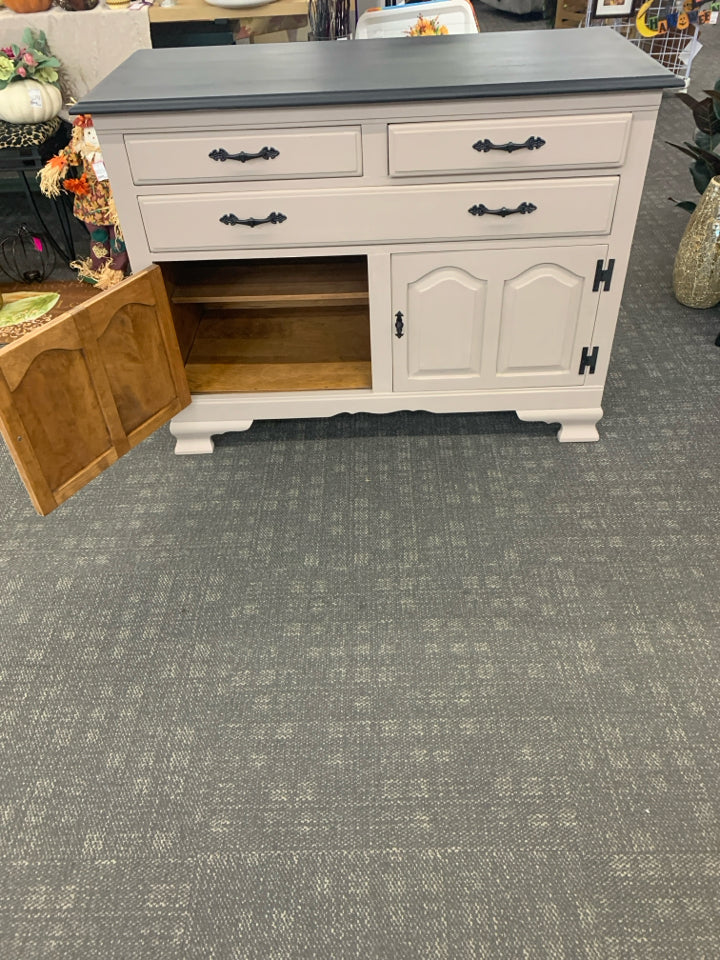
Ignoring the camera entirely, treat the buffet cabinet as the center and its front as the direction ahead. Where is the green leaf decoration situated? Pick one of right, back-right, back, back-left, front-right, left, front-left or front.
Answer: back-right

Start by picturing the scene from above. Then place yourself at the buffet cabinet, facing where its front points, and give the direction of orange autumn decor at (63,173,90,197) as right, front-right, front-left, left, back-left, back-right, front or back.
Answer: back-right

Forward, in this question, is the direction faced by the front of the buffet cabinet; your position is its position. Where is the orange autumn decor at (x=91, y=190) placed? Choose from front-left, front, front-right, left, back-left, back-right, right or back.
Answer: back-right

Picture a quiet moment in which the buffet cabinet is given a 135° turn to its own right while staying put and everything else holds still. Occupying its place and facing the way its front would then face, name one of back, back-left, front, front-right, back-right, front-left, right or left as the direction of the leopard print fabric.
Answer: front

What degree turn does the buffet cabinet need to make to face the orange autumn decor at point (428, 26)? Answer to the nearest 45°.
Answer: approximately 180°

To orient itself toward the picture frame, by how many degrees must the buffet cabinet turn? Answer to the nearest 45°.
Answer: approximately 135° to its left

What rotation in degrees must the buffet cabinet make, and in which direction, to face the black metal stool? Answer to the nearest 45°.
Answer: approximately 135° to its right

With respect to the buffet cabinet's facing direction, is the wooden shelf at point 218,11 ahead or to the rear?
to the rear

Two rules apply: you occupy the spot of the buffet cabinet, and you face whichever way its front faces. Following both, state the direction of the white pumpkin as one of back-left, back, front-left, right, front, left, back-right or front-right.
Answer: back-right

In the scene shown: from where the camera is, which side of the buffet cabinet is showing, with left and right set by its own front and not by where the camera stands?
front
